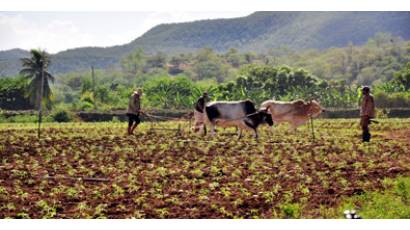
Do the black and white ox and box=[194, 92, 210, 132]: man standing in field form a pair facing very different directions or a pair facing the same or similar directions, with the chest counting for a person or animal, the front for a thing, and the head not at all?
same or similar directions

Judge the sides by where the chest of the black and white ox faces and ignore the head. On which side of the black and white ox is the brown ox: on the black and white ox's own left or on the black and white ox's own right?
on the black and white ox's own left

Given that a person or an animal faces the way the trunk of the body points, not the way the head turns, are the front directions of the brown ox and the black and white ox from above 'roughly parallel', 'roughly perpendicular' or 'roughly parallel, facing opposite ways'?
roughly parallel

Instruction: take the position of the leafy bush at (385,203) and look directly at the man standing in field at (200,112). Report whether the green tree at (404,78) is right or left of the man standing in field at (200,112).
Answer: right

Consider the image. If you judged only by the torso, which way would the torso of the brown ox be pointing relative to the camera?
to the viewer's right

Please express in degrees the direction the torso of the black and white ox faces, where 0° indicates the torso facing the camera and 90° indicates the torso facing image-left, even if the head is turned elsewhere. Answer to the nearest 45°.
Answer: approximately 270°

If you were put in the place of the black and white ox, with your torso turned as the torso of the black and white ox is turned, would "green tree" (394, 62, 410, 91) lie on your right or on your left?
on your left
